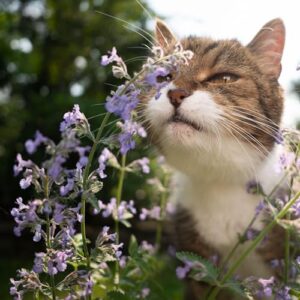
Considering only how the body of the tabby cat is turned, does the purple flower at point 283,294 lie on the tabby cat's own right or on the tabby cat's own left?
on the tabby cat's own left

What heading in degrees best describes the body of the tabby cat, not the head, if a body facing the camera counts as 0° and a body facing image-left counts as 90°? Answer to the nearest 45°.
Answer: approximately 45°

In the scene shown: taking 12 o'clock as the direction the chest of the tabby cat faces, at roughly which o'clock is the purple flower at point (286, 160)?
The purple flower is roughly at 10 o'clock from the tabby cat.
